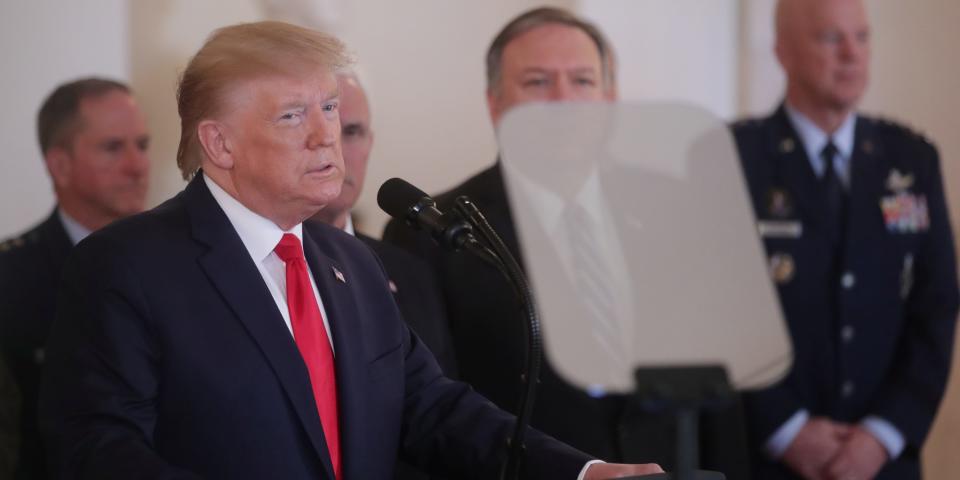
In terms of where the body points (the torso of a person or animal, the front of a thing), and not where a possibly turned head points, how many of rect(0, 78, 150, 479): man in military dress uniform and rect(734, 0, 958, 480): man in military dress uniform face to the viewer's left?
0

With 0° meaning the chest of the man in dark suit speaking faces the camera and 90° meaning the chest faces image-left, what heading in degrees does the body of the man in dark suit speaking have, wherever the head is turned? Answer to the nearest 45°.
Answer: approximately 315°

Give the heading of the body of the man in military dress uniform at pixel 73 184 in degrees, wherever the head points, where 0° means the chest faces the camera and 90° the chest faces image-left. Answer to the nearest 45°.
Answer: approximately 315°

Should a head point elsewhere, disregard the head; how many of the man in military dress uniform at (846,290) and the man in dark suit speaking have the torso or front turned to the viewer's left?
0

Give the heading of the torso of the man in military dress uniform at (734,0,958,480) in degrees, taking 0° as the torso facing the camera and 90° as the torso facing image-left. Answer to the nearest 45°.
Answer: approximately 0°

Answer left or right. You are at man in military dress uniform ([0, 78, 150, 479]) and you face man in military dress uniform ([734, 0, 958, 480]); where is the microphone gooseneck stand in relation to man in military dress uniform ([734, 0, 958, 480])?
right

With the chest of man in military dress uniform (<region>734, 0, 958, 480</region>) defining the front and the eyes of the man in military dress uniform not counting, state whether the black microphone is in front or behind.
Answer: in front
